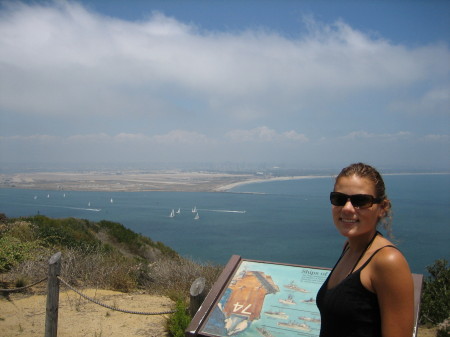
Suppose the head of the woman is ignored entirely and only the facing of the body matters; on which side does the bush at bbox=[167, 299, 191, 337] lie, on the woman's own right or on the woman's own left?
on the woman's own right

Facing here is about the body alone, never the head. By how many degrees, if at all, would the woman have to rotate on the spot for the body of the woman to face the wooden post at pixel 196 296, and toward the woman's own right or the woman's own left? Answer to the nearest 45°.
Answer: approximately 90° to the woman's own right

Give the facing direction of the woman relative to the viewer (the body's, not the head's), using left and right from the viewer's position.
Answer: facing the viewer and to the left of the viewer

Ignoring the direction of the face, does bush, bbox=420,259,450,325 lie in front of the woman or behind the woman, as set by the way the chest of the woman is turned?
behind

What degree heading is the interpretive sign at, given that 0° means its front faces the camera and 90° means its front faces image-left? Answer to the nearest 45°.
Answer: approximately 0°

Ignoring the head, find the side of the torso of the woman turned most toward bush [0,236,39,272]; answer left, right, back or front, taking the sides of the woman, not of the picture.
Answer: right

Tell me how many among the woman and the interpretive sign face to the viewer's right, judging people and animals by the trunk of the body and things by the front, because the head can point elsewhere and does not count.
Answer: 0

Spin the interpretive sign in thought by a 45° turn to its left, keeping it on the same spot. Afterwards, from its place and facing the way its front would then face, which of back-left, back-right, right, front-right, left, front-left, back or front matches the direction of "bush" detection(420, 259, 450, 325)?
left

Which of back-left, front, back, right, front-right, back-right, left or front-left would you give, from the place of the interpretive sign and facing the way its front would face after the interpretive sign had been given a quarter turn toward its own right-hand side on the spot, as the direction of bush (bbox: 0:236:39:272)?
front-right

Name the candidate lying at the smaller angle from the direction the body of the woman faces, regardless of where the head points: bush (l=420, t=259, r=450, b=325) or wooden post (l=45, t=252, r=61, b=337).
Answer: the wooden post

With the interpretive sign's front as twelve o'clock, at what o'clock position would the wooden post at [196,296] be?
The wooden post is roughly at 4 o'clock from the interpretive sign.

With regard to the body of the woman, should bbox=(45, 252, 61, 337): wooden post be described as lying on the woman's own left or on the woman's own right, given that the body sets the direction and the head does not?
on the woman's own right

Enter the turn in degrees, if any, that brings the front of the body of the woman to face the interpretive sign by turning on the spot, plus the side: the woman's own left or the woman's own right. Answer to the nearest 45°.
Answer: approximately 90° to the woman's own right
